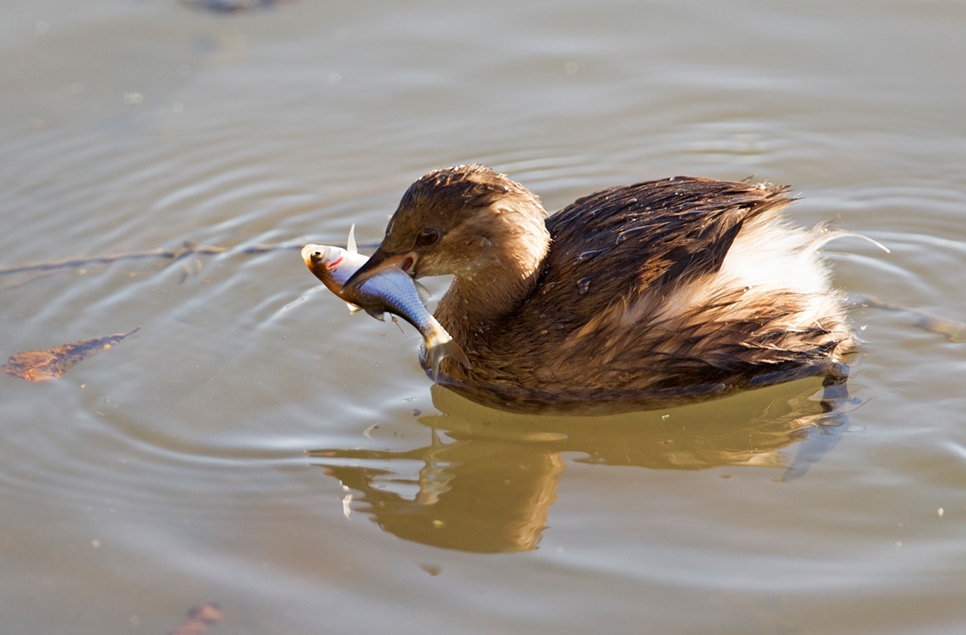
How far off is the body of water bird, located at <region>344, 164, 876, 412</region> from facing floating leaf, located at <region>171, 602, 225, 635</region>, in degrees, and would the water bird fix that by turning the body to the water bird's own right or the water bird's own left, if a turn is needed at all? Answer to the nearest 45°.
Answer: approximately 45° to the water bird's own left

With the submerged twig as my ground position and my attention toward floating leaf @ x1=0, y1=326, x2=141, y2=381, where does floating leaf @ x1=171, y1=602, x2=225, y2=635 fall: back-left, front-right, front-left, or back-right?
front-left

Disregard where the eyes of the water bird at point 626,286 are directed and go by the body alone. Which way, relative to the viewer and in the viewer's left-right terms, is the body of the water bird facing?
facing to the left of the viewer

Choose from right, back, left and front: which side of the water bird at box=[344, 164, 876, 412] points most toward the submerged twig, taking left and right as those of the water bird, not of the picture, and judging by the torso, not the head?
front

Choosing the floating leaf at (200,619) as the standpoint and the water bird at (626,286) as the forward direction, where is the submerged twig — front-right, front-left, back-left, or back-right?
front-left

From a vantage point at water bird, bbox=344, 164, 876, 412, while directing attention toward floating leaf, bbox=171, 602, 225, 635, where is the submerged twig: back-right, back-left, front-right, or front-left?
front-right

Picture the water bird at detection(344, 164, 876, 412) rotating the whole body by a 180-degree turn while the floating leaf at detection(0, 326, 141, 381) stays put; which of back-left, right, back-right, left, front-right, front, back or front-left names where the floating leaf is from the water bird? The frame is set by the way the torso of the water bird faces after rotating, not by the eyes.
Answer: back

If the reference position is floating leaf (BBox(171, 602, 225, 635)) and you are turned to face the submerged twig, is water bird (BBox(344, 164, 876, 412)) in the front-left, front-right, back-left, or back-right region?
front-right
